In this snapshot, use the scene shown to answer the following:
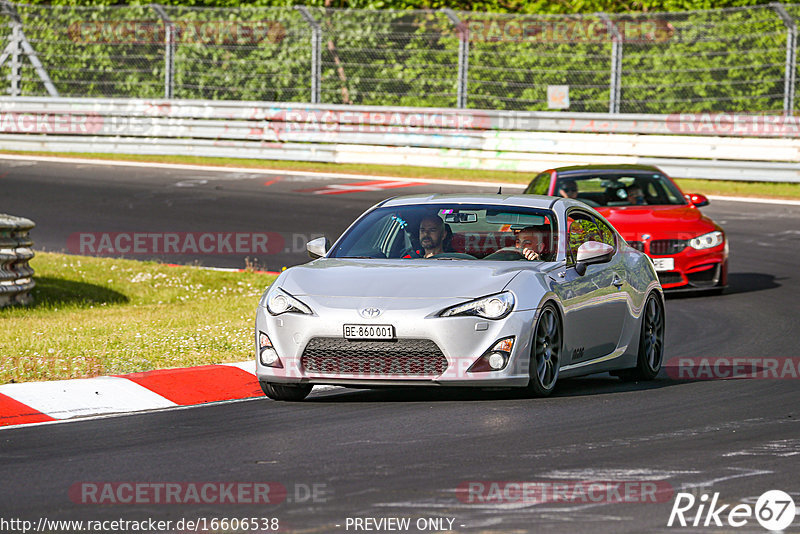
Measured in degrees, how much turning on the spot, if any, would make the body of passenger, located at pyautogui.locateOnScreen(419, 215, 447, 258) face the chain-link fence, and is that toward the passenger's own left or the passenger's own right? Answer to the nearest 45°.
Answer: approximately 135° to the passenger's own right

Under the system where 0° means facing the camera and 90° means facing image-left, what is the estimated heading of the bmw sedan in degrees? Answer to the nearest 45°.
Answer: approximately 315°

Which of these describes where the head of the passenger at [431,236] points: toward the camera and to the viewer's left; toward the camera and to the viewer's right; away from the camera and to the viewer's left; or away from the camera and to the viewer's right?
toward the camera and to the viewer's left

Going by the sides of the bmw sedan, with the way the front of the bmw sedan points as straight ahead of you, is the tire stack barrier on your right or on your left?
on your right

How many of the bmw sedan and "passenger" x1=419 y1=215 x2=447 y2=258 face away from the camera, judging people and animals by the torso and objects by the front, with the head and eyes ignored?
0

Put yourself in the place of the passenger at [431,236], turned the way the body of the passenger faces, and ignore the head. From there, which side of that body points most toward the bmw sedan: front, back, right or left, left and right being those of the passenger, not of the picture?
back

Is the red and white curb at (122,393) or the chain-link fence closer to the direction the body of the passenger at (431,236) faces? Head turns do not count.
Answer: the red and white curb

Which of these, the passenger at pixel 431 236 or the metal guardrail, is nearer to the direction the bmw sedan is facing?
the passenger

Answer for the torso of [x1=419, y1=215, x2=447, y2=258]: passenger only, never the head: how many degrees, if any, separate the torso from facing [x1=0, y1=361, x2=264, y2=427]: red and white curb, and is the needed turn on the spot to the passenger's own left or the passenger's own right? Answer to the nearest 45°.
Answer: approximately 45° to the passenger's own right

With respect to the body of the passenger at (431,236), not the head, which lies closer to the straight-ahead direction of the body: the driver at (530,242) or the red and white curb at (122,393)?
the red and white curb

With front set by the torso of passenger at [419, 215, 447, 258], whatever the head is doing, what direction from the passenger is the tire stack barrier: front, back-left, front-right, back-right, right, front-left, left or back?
right

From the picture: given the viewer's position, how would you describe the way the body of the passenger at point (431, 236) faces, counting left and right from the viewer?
facing the viewer and to the left of the viewer
